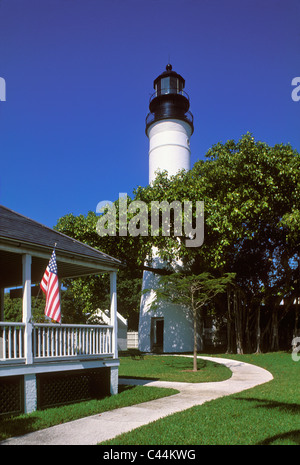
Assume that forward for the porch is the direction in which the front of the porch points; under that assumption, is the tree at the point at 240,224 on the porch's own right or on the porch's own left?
on the porch's own left

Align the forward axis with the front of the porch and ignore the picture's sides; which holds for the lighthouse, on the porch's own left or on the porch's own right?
on the porch's own left

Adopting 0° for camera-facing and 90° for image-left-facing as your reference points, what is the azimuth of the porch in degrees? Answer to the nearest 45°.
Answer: approximately 315°
